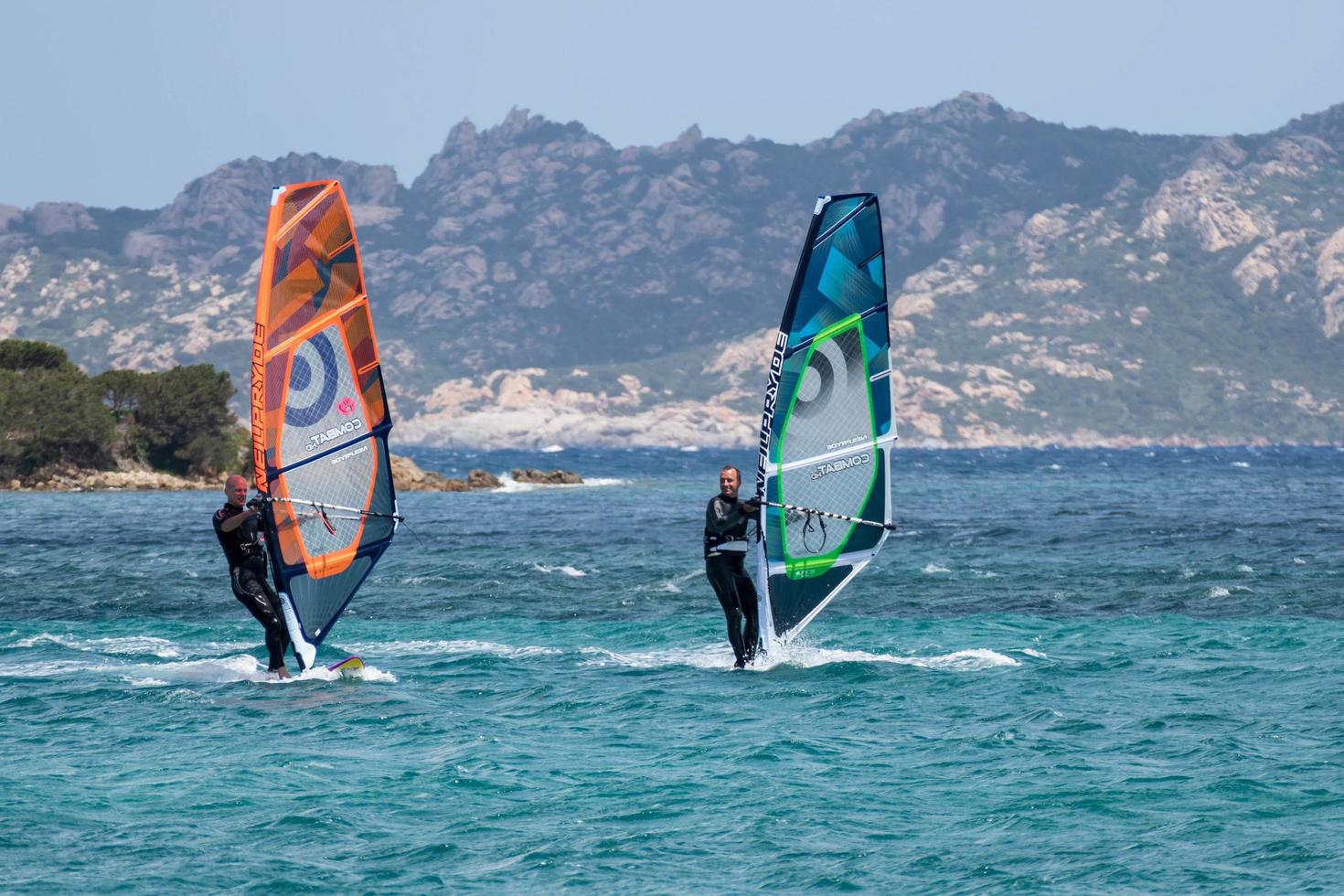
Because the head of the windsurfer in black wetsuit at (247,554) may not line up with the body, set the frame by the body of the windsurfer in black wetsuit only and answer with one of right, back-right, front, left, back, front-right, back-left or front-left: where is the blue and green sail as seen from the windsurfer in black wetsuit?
front-left

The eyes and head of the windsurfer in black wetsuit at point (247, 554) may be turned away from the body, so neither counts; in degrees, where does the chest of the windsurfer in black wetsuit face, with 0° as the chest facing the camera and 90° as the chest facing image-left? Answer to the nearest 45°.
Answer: approximately 315°

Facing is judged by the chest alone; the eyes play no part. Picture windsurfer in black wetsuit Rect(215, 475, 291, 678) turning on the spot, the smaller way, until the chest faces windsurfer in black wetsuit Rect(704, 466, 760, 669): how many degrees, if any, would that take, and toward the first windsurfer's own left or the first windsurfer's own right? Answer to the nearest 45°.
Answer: approximately 45° to the first windsurfer's own left
